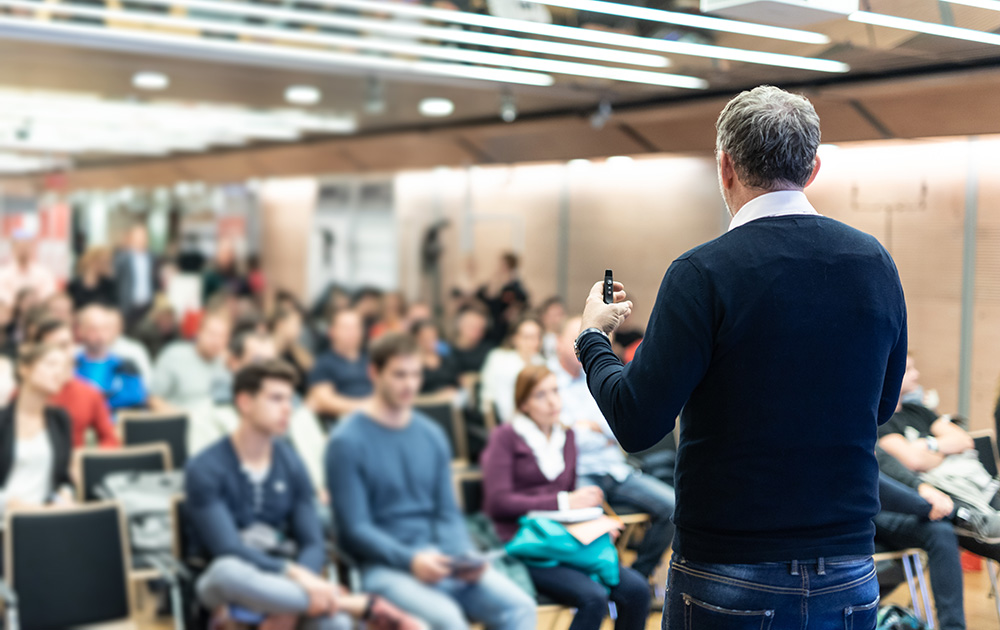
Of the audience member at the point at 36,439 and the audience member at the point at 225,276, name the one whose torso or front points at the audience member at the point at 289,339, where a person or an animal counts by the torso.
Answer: the audience member at the point at 225,276

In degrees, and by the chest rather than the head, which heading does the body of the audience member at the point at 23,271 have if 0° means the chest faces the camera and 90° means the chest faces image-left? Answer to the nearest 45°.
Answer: approximately 0°

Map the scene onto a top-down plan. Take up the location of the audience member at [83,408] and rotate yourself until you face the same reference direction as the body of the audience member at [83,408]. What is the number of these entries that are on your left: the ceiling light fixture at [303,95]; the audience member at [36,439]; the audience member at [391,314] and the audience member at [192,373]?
3

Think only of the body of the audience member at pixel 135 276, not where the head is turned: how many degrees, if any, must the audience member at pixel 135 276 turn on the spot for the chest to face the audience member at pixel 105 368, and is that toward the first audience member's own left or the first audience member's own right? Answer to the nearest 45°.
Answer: approximately 45° to the first audience member's own right

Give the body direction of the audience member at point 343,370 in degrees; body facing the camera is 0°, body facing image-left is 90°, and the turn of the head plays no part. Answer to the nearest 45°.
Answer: approximately 315°

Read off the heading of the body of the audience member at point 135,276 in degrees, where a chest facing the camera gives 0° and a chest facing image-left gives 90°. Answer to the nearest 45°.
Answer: approximately 315°
